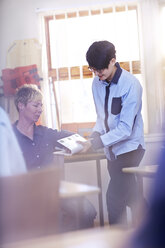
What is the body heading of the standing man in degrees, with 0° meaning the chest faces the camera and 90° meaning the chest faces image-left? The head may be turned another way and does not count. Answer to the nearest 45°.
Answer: approximately 45°

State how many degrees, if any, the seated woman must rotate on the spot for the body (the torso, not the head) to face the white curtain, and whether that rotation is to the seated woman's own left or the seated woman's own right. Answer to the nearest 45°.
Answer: approximately 90° to the seated woman's own left

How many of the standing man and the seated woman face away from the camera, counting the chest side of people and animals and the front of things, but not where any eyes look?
0

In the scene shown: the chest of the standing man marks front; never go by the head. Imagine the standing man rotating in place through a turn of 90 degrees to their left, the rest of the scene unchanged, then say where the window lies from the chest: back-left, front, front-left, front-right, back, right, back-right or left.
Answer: back-left

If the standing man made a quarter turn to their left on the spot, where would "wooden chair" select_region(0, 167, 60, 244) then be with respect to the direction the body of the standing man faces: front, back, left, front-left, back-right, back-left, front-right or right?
front-right

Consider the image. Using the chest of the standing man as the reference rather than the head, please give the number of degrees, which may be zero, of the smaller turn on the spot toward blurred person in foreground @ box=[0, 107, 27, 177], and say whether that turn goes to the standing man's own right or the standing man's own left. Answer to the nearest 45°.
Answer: approximately 45° to the standing man's own left

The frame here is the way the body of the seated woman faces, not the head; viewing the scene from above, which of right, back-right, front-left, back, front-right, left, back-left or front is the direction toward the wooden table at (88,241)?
front-right

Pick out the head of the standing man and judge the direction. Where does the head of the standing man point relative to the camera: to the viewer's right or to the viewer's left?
to the viewer's left

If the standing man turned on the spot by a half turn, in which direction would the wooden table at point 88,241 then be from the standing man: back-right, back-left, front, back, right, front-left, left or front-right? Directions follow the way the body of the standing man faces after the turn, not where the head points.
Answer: back-right

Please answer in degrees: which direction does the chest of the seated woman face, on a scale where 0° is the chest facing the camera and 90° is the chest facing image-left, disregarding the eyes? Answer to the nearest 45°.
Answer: approximately 315°
